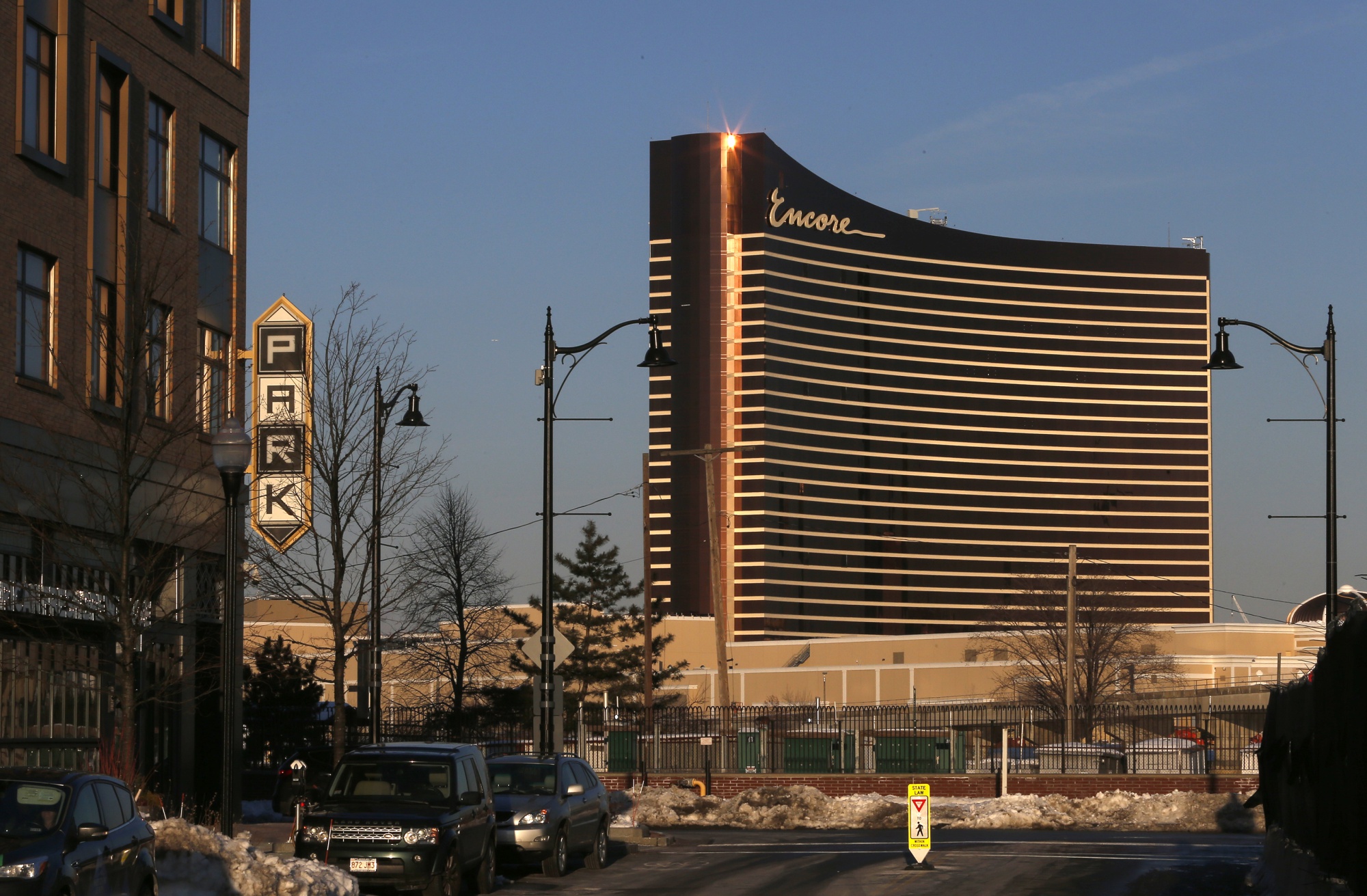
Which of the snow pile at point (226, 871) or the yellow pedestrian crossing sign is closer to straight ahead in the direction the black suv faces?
the snow pile

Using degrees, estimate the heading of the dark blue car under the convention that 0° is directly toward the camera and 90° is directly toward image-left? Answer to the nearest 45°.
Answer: approximately 45°

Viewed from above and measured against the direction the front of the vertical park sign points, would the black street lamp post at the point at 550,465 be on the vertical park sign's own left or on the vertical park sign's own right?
on the vertical park sign's own left

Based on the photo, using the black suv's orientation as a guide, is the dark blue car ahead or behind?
ahead

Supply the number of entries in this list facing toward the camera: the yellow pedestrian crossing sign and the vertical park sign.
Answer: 2

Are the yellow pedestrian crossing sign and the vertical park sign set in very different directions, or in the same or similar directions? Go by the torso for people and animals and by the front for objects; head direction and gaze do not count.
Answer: same or similar directions

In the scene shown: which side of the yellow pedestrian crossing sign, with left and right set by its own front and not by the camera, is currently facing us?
front

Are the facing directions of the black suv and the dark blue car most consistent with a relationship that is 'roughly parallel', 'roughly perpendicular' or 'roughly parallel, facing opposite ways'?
roughly parallel

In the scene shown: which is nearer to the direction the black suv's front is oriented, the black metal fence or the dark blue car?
the dark blue car

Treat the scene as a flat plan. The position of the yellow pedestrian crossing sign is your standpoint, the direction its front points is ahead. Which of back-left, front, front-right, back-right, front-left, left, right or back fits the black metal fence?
back

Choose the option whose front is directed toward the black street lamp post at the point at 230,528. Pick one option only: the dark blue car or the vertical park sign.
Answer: the vertical park sign

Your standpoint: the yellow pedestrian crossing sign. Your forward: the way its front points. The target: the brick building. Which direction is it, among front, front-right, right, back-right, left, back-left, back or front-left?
right

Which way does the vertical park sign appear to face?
toward the camera
